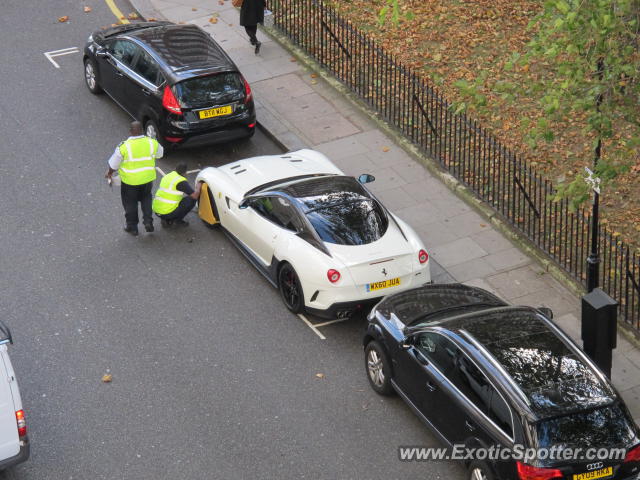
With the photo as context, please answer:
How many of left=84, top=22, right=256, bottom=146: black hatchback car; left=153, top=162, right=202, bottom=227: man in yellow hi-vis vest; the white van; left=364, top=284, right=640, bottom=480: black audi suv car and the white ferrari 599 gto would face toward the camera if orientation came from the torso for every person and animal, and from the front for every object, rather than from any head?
0

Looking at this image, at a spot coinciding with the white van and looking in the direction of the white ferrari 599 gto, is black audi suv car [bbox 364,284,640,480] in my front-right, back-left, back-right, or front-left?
front-right

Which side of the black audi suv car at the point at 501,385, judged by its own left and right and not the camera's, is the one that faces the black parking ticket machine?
right

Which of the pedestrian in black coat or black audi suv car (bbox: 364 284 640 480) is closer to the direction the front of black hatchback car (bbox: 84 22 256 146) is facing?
the pedestrian in black coat

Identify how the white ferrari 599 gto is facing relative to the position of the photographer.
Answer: facing away from the viewer and to the left of the viewer

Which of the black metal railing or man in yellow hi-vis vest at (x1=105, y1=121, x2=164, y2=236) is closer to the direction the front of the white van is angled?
the man in yellow hi-vis vest

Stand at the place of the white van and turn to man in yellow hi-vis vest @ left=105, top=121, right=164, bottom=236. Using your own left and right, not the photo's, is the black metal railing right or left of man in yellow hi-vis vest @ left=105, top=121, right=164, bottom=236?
right

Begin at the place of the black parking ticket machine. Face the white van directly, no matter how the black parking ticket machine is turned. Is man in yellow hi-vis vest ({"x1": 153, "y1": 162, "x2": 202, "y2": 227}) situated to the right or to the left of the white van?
right

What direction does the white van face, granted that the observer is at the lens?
facing away from the viewer and to the left of the viewer

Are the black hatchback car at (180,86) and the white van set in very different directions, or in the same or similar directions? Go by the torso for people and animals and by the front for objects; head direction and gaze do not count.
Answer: same or similar directions

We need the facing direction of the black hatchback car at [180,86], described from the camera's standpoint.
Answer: facing away from the viewer and to the left of the viewer

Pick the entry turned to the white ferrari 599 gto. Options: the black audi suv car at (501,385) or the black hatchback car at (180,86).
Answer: the black audi suv car at (501,385)

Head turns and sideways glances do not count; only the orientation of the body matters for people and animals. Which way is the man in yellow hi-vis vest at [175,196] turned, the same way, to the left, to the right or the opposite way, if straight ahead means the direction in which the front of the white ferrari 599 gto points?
to the right

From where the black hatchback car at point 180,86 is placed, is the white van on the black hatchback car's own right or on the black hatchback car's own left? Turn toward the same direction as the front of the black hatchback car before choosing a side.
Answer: on the black hatchback car's own left

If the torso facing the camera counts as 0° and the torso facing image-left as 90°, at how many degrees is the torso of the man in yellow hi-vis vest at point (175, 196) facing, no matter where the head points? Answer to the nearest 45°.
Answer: approximately 225°

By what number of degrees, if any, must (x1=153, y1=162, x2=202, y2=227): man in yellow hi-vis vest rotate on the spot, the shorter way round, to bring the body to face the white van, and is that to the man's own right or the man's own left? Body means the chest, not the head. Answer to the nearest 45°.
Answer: approximately 135° to the man's own right

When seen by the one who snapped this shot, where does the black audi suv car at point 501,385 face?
facing away from the viewer and to the left of the viewer

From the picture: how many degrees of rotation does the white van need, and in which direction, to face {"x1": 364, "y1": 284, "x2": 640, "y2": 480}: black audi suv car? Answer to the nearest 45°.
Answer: approximately 135° to its right
